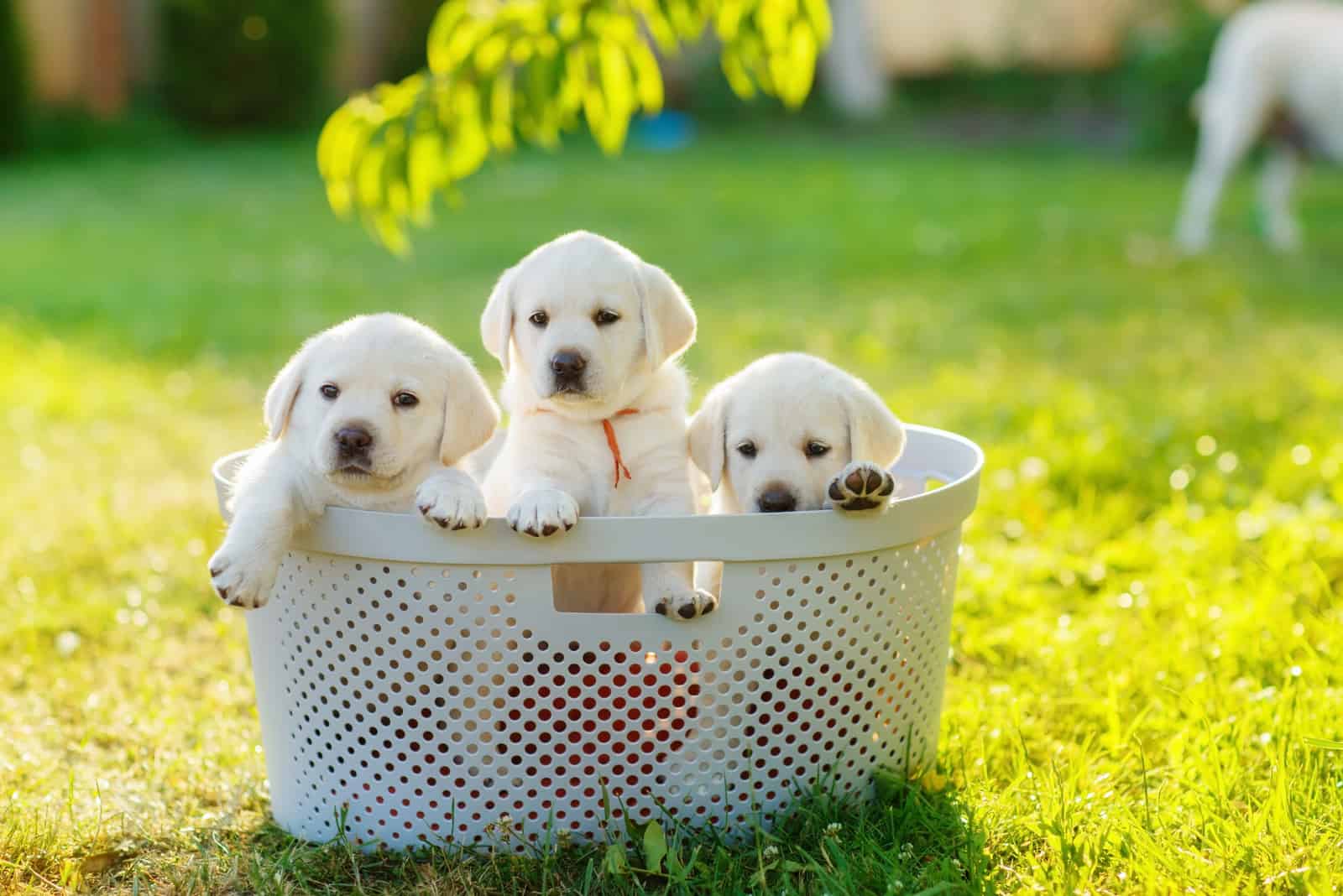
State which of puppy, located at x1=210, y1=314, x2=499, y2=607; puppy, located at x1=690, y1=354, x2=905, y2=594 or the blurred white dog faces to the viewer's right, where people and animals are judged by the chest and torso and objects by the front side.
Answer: the blurred white dog

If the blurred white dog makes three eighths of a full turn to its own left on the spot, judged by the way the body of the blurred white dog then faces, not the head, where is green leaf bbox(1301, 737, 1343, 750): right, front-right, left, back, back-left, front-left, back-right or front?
back-left

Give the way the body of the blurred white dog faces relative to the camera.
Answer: to the viewer's right

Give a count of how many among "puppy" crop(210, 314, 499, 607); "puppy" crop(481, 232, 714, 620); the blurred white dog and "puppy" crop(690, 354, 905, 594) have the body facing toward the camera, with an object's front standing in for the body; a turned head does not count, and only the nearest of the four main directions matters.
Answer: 3

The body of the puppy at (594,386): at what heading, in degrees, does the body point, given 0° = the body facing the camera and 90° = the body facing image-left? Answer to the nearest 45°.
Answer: approximately 0°

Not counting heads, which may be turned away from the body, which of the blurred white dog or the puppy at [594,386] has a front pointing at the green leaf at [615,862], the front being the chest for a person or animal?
the puppy

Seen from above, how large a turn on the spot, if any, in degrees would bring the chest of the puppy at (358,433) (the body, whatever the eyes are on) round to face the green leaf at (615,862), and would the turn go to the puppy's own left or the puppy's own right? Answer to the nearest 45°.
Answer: approximately 45° to the puppy's own left

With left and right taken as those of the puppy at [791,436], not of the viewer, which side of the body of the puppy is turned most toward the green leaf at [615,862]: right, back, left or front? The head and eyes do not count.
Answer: front
